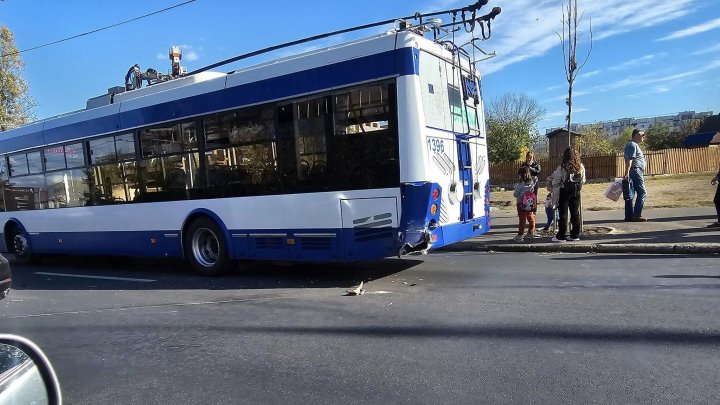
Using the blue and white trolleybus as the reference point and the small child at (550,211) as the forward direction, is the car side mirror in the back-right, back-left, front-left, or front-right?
back-right

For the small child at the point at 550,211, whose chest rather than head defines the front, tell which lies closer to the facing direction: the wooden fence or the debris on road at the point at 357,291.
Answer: the debris on road

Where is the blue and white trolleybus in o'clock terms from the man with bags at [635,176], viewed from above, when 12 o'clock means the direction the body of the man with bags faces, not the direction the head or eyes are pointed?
The blue and white trolleybus is roughly at 4 o'clock from the man with bags.

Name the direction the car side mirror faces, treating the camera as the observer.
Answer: facing the viewer
